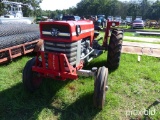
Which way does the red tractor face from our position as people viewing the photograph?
facing the viewer and to the left of the viewer
